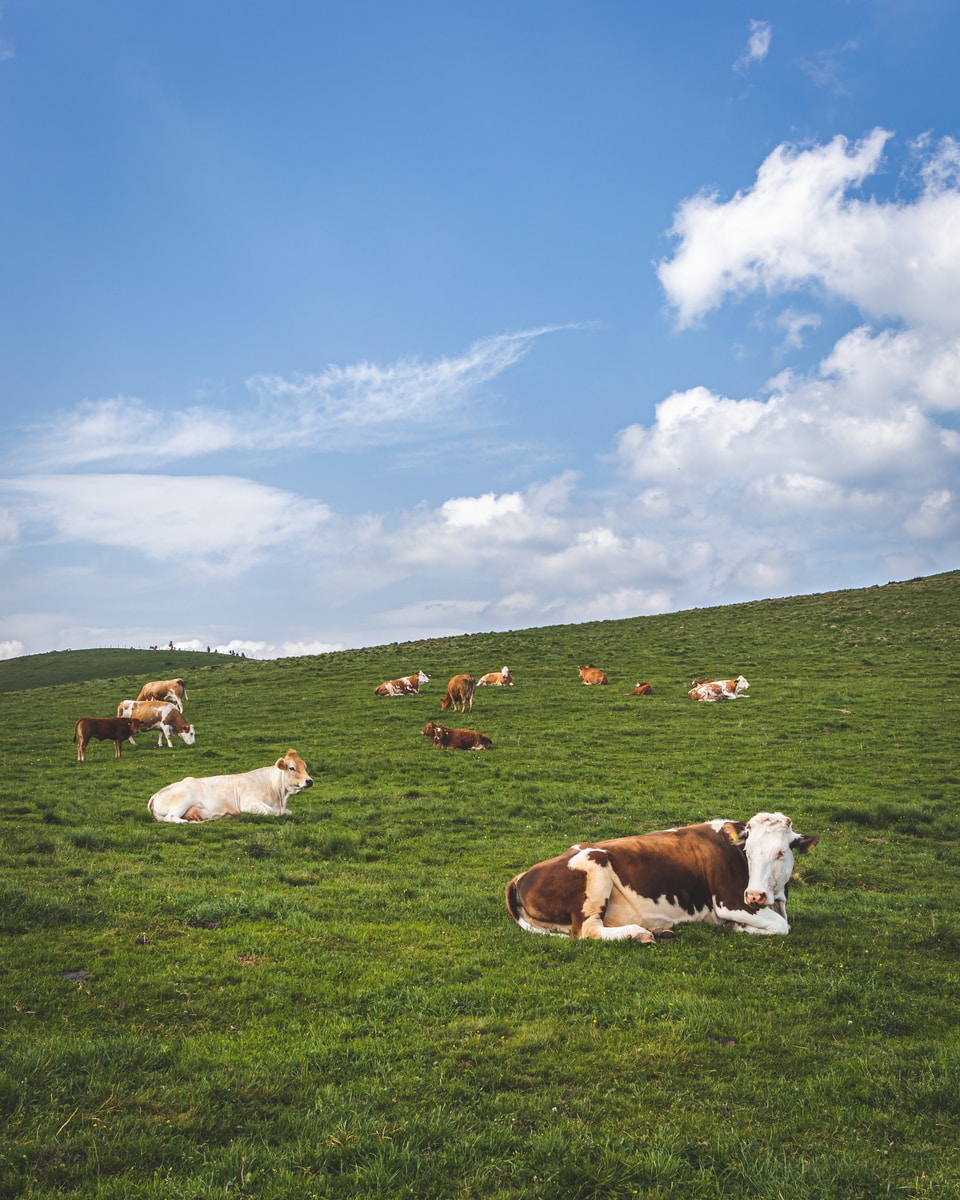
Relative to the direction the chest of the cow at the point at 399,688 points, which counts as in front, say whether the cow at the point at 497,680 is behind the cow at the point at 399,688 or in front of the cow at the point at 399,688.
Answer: in front

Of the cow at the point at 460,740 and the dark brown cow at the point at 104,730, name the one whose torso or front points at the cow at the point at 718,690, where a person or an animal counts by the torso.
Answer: the dark brown cow

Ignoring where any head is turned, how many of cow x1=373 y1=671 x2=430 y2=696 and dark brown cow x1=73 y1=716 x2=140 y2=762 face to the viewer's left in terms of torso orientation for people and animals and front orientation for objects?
0

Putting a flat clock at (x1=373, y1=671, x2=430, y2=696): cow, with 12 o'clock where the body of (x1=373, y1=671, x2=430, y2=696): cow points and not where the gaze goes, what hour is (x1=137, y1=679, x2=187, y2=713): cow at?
(x1=137, y1=679, x2=187, y2=713): cow is roughly at 6 o'clock from (x1=373, y1=671, x2=430, y2=696): cow.

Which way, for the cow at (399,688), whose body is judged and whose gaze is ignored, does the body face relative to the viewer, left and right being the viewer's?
facing to the right of the viewer

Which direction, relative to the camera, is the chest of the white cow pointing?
to the viewer's right

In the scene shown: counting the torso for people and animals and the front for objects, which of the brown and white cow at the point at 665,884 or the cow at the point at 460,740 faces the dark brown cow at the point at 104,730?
the cow

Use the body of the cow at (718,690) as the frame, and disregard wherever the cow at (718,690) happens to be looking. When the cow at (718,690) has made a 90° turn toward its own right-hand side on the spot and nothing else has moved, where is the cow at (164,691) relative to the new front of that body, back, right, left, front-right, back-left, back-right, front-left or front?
right

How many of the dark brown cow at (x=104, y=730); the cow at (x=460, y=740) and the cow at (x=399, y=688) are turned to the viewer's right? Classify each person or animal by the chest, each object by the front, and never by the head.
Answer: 2

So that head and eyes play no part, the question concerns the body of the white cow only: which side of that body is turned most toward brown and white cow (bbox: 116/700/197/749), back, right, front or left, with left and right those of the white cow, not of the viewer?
left

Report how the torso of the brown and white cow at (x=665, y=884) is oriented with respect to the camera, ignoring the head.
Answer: to the viewer's right

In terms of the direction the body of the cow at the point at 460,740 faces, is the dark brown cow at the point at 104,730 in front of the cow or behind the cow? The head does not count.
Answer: in front

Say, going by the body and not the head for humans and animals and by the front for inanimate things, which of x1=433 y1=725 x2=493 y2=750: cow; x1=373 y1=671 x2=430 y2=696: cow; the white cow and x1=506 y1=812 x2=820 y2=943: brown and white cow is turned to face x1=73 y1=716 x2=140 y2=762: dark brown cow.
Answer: x1=433 y1=725 x2=493 y2=750: cow

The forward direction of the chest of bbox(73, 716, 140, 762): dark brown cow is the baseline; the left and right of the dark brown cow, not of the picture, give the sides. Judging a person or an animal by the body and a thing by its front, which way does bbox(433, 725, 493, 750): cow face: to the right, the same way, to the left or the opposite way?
the opposite way

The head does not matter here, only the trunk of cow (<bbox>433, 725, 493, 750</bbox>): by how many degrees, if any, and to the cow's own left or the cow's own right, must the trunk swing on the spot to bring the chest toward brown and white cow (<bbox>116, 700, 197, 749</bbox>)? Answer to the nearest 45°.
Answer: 0° — it already faces it
